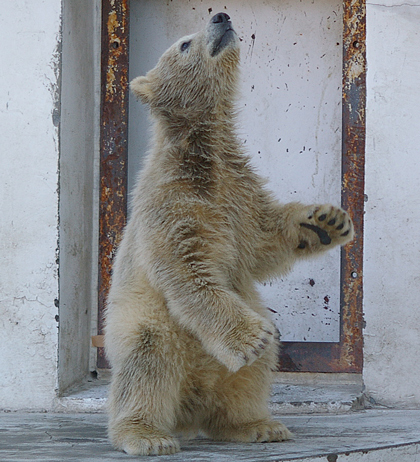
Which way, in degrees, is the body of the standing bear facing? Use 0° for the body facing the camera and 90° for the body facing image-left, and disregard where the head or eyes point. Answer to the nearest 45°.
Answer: approximately 315°

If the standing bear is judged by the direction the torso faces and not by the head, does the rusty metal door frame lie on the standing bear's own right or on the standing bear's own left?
on the standing bear's own left
